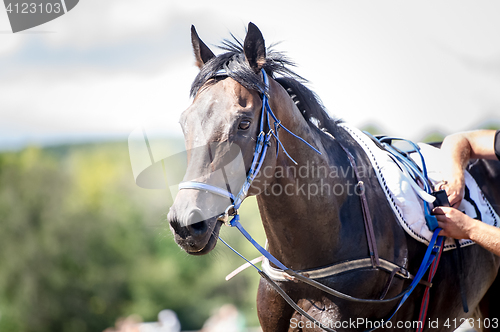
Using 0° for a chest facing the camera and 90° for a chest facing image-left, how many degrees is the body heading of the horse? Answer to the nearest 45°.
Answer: approximately 45°
